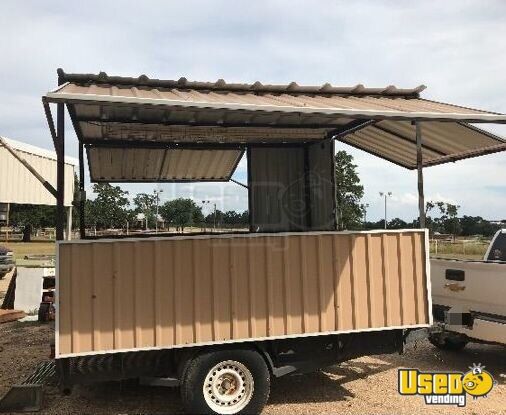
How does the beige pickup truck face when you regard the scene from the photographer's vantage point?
facing away from the viewer and to the right of the viewer

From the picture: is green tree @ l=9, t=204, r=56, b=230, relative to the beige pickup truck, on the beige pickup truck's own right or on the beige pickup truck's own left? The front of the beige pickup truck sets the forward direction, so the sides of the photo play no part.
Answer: on the beige pickup truck's own left

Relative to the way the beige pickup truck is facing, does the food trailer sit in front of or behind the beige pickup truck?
behind
